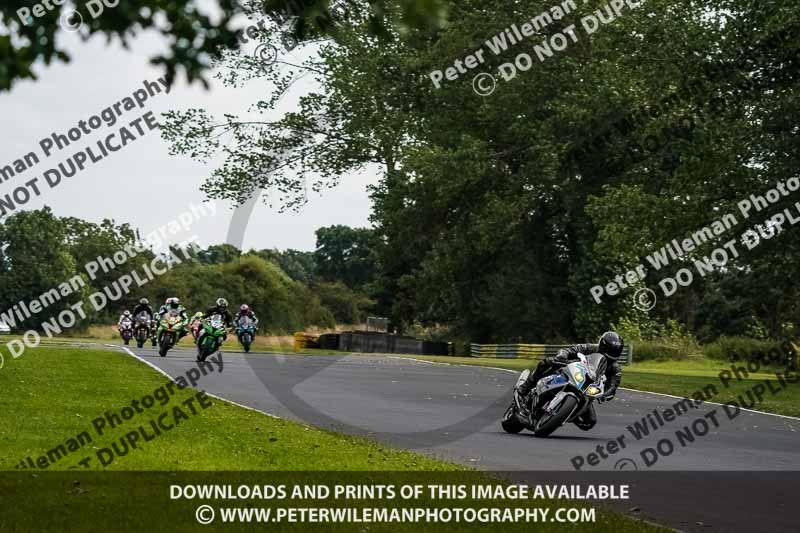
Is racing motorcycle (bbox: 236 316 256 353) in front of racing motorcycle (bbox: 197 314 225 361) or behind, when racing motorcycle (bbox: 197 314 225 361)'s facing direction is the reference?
behind

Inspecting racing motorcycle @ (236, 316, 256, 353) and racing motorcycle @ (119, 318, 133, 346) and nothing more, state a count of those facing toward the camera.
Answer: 2

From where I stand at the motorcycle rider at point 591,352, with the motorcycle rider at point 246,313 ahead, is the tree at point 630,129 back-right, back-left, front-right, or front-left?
front-right

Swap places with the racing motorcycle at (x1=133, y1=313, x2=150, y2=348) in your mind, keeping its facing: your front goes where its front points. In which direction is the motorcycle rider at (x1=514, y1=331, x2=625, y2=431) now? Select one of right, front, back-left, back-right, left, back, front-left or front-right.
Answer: front

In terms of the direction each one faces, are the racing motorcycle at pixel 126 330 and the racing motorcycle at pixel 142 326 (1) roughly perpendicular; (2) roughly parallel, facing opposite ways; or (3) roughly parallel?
roughly parallel

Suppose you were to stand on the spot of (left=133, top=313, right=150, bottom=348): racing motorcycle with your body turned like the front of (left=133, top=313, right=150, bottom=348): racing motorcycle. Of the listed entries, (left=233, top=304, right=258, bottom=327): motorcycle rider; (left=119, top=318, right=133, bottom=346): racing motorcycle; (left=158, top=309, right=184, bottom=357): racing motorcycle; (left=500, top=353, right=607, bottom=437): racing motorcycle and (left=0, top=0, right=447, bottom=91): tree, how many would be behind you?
1

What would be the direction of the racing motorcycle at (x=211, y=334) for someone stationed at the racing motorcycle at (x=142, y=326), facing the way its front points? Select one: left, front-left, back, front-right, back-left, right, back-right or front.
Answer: front

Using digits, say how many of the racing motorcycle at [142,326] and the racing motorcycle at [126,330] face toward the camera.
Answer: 2

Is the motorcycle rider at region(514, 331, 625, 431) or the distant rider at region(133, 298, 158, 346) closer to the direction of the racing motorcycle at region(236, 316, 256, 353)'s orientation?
the motorcycle rider

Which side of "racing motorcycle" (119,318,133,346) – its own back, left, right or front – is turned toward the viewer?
front

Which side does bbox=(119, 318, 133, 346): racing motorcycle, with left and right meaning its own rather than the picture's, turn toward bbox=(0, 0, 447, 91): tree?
front

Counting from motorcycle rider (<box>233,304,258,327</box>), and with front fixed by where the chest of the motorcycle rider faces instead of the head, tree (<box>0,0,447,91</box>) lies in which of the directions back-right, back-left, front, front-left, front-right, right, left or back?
front

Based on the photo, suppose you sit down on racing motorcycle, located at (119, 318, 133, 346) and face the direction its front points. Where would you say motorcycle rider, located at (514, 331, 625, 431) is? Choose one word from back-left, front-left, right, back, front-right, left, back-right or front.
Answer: front

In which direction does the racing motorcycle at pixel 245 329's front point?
toward the camera

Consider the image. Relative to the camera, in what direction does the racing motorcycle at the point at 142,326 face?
facing the viewer

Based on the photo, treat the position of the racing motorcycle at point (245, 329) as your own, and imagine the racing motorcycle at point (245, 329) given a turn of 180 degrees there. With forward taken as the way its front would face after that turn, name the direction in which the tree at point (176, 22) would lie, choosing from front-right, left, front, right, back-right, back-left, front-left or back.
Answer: back

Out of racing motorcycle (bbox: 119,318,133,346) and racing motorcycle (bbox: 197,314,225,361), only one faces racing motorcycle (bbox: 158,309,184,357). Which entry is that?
racing motorcycle (bbox: 119,318,133,346)

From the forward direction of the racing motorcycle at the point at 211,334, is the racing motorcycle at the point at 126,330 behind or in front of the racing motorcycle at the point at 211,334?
behind
